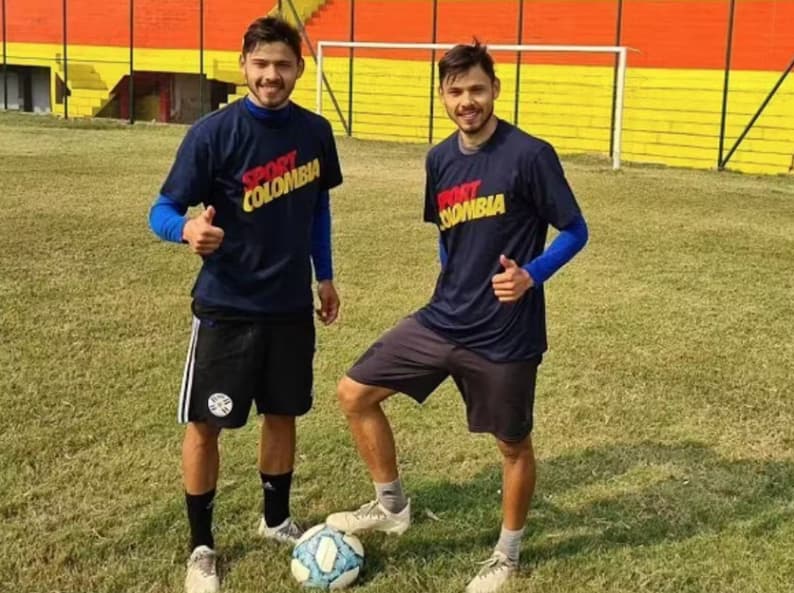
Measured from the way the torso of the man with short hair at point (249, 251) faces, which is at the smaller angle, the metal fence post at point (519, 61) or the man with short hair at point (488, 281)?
the man with short hair

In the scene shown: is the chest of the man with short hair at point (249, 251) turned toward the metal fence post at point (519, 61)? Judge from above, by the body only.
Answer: no

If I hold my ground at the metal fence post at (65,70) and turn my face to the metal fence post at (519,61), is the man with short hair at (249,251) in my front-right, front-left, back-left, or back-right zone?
front-right

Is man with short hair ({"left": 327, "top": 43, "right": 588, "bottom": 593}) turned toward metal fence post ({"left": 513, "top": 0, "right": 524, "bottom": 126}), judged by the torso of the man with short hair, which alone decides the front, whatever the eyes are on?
no

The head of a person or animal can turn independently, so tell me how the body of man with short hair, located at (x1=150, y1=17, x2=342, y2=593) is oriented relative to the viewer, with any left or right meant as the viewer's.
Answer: facing the viewer and to the right of the viewer

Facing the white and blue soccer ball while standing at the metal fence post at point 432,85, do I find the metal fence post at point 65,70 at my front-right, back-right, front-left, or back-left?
back-right

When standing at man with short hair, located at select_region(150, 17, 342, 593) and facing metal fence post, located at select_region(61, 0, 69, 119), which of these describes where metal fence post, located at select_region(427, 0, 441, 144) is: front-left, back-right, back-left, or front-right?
front-right

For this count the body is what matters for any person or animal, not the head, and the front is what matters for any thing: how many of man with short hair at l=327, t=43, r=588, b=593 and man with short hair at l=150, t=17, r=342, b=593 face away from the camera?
0

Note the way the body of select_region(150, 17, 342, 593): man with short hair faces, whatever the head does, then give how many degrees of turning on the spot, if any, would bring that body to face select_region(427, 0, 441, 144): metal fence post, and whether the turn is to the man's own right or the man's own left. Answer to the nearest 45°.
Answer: approximately 135° to the man's own left

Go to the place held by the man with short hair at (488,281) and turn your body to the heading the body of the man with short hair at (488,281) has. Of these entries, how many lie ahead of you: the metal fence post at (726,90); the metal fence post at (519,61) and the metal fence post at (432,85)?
0

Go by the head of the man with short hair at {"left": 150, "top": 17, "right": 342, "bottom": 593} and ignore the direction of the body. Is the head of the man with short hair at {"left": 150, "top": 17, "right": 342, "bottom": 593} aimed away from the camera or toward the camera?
toward the camera

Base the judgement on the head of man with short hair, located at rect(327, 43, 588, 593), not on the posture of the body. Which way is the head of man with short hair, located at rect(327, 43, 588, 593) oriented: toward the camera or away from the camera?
toward the camera

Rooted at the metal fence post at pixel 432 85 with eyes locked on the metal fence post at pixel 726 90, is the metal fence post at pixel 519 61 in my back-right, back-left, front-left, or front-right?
front-left

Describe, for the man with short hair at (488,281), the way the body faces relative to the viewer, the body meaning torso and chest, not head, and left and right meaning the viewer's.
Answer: facing the viewer and to the left of the viewer
